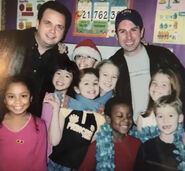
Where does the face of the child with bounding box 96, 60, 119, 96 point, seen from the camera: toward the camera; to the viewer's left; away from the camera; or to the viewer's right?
toward the camera

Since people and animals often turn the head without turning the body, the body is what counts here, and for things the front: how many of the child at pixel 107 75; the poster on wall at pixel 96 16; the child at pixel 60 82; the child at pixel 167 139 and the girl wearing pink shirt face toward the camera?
5

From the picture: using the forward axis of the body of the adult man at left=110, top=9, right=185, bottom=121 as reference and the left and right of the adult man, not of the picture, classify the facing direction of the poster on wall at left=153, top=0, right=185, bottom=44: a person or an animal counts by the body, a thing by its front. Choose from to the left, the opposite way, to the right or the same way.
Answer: the same way

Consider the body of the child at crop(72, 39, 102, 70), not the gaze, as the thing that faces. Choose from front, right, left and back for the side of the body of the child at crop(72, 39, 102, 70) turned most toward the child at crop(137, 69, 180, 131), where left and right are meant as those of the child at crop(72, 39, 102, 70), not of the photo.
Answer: left

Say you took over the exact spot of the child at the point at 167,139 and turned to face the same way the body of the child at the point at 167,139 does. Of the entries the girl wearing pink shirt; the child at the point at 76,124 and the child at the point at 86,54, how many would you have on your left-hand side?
0

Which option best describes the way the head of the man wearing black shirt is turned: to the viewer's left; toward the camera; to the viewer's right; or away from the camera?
toward the camera

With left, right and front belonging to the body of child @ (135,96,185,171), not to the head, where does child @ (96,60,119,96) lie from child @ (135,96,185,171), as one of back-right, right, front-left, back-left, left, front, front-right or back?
right

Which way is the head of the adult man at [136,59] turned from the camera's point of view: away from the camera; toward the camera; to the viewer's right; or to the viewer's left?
toward the camera

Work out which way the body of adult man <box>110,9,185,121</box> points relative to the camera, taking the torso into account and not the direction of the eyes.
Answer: toward the camera

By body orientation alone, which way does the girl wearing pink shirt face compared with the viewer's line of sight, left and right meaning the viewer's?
facing the viewer

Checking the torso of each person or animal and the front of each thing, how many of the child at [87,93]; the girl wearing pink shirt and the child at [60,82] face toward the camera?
3

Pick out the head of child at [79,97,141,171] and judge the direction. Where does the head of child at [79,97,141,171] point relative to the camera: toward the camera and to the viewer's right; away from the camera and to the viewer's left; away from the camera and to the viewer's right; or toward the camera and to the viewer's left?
toward the camera and to the viewer's right

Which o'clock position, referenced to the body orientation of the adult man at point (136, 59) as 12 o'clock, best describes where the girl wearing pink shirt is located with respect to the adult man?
The girl wearing pink shirt is roughly at 3 o'clock from the adult man.
